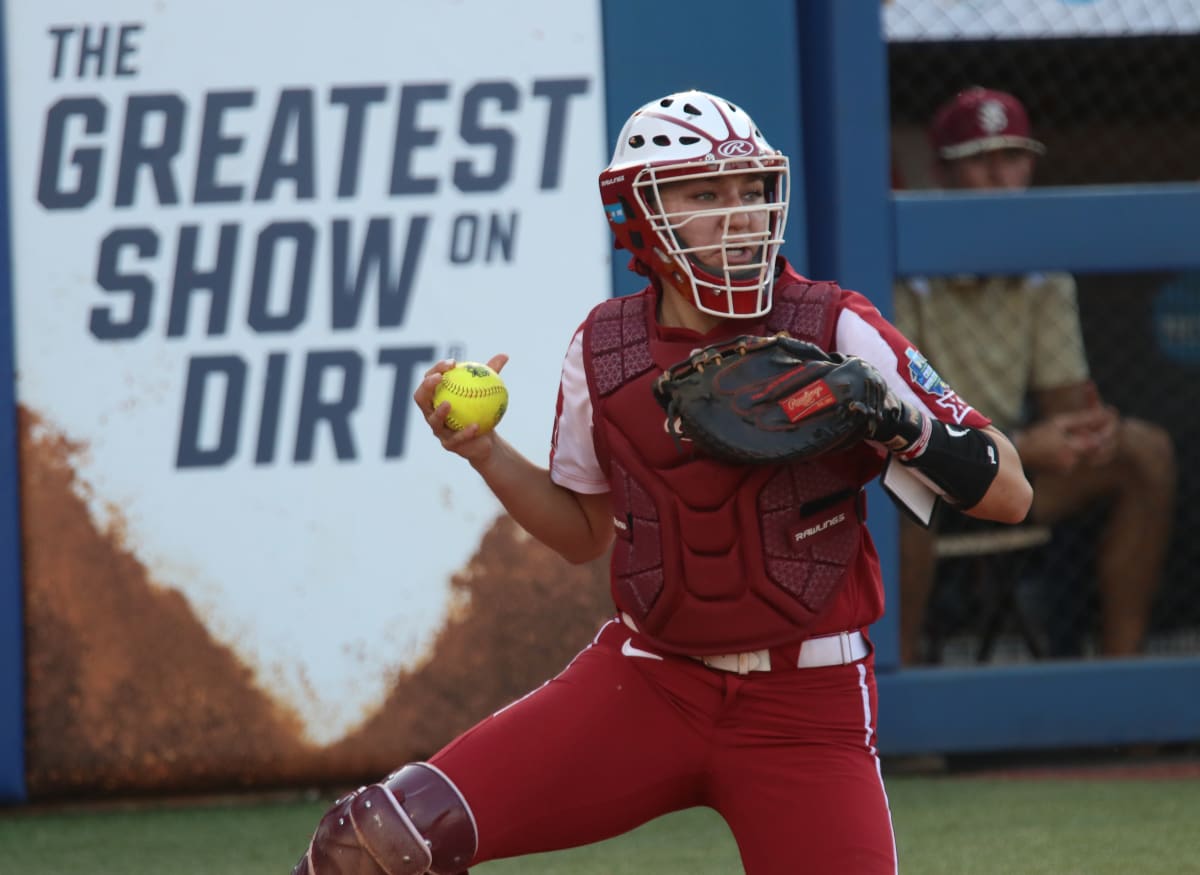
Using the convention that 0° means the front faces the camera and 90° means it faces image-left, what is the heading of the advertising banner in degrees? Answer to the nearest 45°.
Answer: approximately 0°

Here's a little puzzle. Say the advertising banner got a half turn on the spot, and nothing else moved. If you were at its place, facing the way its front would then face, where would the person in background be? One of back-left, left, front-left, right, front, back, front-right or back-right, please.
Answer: right
